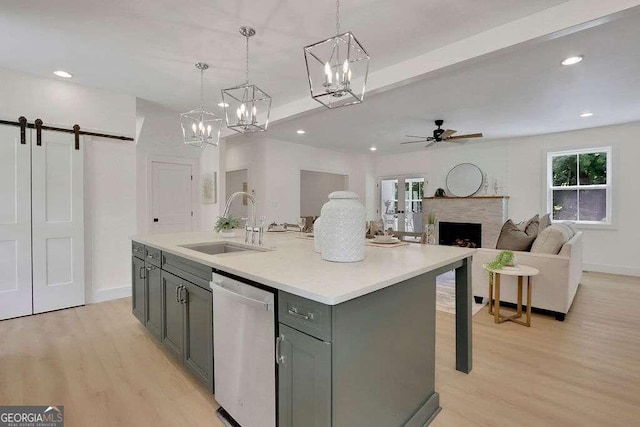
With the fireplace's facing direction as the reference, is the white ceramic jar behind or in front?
in front

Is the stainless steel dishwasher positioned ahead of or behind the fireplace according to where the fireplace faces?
ahead

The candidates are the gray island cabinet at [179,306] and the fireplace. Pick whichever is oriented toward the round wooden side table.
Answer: the fireplace

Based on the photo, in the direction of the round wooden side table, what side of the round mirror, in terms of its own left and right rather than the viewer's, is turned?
front

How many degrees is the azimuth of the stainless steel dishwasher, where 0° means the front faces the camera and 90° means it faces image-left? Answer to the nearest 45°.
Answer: approximately 45°

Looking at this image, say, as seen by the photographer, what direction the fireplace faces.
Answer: facing the viewer

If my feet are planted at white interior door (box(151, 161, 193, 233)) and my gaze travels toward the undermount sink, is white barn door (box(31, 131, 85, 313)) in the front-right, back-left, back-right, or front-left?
front-right

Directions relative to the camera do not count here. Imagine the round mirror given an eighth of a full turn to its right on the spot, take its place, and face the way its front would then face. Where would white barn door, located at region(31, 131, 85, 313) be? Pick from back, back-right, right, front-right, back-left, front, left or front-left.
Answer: front

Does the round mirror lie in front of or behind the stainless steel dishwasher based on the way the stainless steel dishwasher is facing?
behind

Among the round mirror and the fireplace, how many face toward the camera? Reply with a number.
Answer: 2

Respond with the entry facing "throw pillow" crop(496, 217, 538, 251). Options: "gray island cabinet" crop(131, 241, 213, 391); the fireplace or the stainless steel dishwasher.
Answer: the fireplace

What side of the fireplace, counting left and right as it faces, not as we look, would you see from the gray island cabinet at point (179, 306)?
front

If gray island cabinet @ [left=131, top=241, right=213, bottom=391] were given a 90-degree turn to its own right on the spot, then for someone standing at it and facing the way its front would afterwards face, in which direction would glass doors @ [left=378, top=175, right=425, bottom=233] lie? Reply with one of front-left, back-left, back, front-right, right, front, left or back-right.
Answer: right

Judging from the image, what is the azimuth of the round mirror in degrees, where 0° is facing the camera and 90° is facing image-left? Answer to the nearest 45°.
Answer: approximately 0°
